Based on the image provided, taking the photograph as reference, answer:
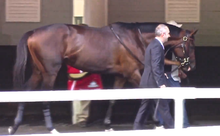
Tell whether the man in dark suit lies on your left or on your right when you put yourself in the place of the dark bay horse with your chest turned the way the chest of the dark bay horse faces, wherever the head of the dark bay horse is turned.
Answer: on your right

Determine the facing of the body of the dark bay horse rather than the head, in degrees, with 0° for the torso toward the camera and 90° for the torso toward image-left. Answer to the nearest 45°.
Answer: approximately 270°

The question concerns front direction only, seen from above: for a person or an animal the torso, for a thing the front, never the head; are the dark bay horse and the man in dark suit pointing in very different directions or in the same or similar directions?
same or similar directions

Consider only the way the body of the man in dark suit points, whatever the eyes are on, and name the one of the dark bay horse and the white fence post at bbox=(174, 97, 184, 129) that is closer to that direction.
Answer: the white fence post

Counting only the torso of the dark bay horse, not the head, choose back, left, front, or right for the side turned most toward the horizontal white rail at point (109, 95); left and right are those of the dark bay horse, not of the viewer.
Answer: right

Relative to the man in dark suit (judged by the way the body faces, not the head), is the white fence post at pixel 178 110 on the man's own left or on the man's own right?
on the man's own right

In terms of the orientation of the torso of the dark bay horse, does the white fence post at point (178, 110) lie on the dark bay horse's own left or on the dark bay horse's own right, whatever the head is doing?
on the dark bay horse's own right

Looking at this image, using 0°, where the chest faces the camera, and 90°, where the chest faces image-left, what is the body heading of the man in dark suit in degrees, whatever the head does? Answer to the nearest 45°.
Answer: approximately 270°

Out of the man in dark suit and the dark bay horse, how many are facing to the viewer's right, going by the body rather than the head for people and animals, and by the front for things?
2
